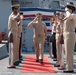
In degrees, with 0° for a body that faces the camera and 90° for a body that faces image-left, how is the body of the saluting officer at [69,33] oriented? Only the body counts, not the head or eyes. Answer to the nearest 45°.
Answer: approximately 90°
